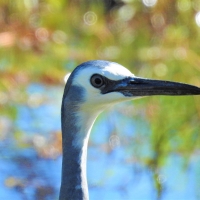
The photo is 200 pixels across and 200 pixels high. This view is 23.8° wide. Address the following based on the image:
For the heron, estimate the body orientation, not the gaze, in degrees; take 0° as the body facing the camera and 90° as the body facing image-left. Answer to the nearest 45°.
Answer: approximately 270°
